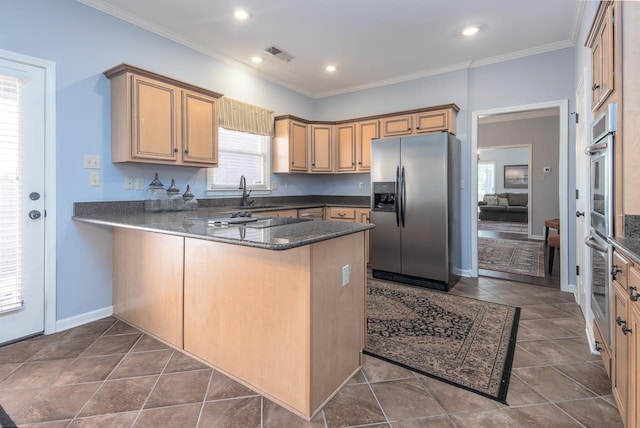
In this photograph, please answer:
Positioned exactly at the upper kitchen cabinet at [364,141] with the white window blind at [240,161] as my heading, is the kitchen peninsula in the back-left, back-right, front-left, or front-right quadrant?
front-left

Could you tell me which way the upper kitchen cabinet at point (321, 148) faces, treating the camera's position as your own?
facing the viewer

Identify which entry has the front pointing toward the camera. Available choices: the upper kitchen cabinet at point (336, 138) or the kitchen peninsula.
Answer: the upper kitchen cabinet

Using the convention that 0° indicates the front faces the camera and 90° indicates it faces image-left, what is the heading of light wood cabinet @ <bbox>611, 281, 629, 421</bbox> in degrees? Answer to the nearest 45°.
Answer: approximately 90°

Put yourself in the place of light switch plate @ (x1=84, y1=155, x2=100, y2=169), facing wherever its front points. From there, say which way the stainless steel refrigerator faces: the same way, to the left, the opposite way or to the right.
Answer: to the right

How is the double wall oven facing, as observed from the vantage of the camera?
facing to the left of the viewer

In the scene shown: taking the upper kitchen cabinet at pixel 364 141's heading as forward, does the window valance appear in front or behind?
in front

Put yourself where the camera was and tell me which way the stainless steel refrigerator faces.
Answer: facing the viewer and to the left of the viewer

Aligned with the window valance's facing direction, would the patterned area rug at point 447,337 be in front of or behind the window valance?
in front
